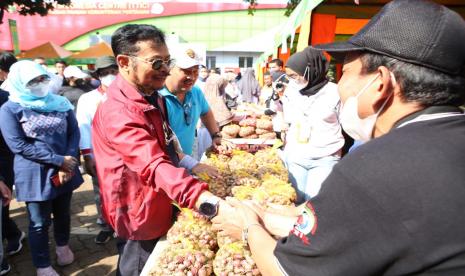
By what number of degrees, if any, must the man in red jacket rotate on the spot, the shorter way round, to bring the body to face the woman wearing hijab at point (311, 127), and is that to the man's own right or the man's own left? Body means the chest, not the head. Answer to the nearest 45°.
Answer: approximately 45° to the man's own left

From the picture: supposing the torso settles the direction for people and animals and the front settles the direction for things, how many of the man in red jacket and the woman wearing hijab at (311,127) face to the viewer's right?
1

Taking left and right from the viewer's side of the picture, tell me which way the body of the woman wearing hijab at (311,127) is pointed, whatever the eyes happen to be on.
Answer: facing the viewer and to the left of the viewer

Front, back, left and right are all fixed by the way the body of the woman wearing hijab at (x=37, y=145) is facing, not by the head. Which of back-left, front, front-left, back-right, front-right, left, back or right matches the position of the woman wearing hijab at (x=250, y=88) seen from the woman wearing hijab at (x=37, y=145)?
left

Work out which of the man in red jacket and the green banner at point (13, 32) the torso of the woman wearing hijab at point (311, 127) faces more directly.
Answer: the man in red jacket

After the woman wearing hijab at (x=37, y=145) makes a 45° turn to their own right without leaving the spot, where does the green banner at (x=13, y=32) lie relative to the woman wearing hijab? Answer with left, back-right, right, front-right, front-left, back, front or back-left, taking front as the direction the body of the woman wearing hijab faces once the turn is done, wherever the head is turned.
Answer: back

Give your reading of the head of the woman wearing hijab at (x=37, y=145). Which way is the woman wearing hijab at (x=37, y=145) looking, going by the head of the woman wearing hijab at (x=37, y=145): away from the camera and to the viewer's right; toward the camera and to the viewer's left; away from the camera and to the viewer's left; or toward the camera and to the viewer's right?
toward the camera and to the viewer's right

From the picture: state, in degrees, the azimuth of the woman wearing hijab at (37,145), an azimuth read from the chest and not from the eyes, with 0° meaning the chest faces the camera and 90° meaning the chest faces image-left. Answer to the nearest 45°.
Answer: approximately 315°

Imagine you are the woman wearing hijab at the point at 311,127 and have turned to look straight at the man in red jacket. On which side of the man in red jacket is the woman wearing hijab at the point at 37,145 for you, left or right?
right

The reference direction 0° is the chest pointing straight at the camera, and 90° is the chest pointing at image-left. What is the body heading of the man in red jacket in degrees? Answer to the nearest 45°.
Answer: approximately 270°

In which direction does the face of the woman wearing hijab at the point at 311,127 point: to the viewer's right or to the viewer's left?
to the viewer's left

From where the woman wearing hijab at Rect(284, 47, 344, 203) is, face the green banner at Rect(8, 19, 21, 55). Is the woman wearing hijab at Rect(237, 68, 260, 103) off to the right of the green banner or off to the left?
right
